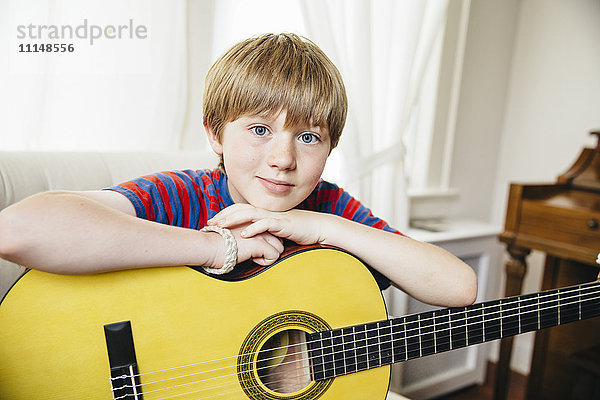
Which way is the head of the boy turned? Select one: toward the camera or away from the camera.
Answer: toward the camera

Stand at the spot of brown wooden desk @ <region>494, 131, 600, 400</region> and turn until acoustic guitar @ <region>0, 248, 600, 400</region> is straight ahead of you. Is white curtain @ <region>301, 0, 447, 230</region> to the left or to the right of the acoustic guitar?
right

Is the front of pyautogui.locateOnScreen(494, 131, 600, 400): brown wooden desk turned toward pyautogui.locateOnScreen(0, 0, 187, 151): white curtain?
yes

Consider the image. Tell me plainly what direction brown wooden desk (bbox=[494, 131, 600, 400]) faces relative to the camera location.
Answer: facing the viewer and to the left of the viewer

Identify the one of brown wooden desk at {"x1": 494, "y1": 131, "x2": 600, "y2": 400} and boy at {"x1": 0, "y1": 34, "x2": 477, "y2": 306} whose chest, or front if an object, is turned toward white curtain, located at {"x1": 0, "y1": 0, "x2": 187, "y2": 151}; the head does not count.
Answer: the brown wooden desk

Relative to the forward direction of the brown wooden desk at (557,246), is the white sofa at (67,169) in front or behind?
in front

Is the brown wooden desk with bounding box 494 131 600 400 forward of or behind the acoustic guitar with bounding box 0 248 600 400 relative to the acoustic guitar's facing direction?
behind

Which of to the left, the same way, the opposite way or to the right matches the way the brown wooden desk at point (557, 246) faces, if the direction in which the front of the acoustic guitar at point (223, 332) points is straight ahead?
to the right

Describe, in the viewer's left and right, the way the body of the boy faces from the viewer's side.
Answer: facing the viewer

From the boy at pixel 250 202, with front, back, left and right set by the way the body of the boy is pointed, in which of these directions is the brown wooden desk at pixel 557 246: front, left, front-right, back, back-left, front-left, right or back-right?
back-left

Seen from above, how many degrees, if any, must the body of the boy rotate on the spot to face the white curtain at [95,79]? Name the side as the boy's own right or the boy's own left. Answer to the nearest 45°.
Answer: approximately 135° to the boy's own right
